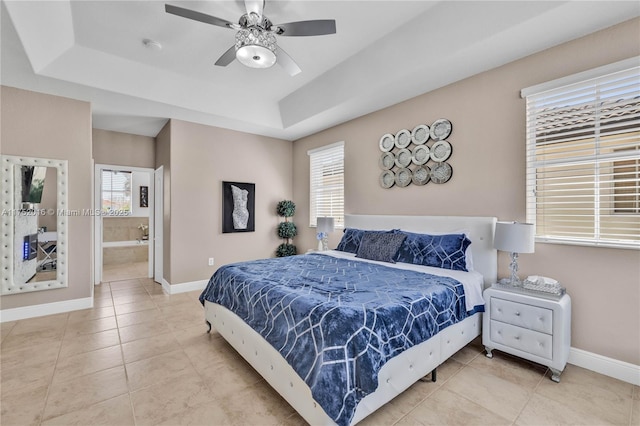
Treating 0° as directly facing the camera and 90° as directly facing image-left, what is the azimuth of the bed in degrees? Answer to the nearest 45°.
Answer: approximately 45°

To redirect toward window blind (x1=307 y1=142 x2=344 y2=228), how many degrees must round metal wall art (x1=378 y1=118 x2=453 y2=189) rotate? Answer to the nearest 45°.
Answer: approximately 90° to its right

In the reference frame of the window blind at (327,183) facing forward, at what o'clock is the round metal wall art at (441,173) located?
The round metal wall art is roughly at 9 o'clock from the window blind.

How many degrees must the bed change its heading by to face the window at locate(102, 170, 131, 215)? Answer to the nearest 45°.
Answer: approximately 90° to its right

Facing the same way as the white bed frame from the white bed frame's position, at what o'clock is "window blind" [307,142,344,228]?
The window blind is roughly at 4 o'clock from the white bed frame.

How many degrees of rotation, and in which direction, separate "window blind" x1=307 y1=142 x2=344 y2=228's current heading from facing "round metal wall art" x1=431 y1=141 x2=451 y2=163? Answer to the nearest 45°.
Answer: approximately 90° to its left

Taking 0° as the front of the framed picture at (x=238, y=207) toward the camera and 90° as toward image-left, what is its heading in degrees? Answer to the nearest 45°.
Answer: approximately 315°

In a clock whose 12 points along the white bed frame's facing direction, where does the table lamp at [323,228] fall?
The table lamp is roughly at 4 o'clock from the white bed frame.

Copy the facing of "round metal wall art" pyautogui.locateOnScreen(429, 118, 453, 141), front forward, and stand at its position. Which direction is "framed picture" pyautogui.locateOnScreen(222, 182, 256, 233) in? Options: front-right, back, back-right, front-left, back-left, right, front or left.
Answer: front-right
